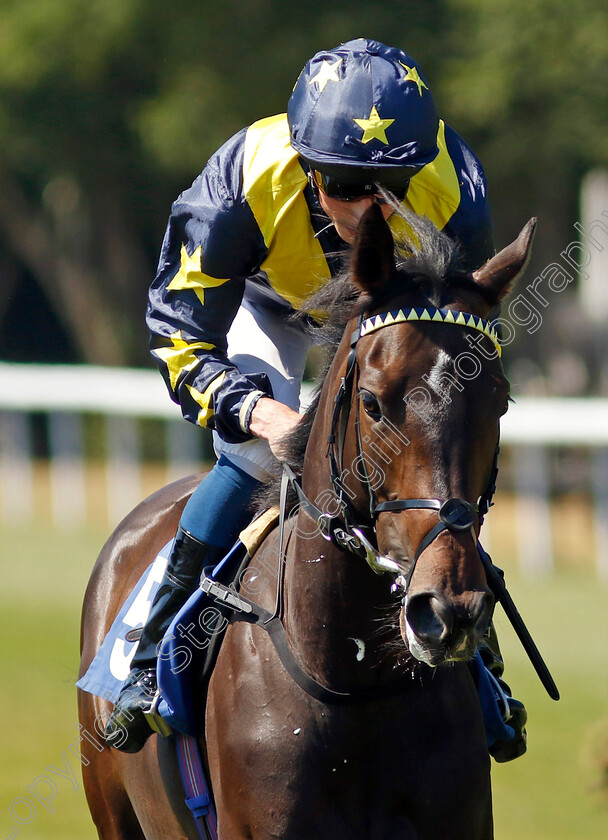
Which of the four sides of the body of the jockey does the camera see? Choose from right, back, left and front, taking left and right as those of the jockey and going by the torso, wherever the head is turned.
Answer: front
